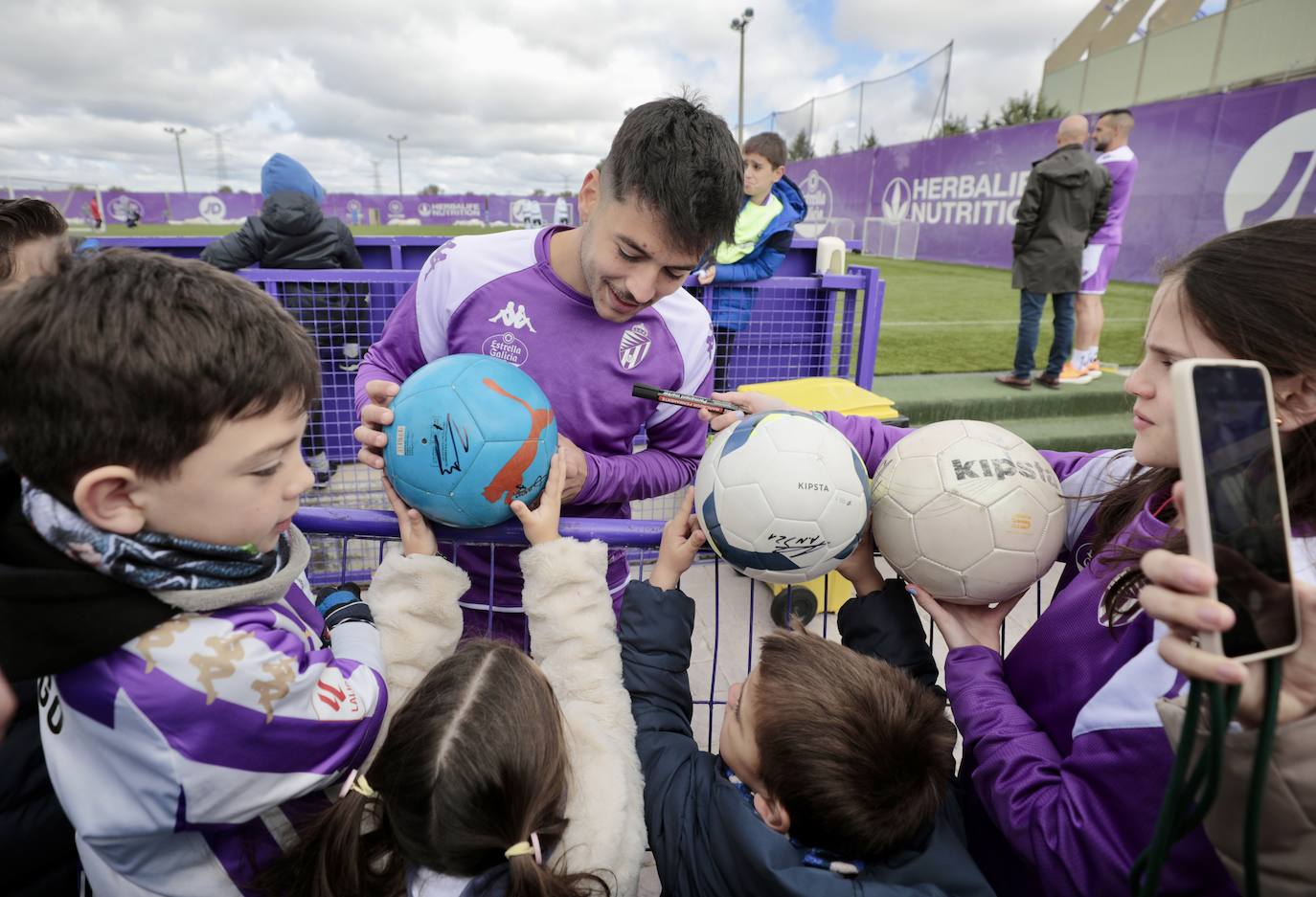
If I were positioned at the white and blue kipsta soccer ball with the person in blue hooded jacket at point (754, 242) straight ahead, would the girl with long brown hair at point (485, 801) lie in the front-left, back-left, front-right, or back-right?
back-left

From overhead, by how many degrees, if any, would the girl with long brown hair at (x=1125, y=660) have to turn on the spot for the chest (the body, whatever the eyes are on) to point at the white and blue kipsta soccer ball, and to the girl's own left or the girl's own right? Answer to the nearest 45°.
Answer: approximately 45° to the girl's own right

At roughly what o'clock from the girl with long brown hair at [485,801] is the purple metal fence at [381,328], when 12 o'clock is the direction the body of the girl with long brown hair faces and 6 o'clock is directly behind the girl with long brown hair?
The purple metal fence is roughly at 12 o'clock from the girl with long brown hair.

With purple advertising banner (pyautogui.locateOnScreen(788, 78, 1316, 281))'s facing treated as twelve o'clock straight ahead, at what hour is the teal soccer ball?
The teal soccer ball is roughly at 11 o'clock from the purple advertising banner.

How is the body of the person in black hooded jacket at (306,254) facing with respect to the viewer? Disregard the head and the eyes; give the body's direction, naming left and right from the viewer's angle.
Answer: facing away from the viewer

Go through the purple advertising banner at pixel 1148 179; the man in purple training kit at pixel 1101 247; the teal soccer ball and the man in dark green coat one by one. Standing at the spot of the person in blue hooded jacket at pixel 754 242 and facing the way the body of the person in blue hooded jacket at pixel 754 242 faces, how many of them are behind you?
3

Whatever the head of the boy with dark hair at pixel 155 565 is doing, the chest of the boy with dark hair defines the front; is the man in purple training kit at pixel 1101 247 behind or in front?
in front

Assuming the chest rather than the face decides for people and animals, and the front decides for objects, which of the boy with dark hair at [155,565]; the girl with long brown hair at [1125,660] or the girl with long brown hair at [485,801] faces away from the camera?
the girl with long brown hair at [485,801]

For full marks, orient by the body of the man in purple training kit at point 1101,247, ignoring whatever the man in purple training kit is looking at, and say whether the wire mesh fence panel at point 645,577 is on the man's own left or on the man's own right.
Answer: on the man's own left

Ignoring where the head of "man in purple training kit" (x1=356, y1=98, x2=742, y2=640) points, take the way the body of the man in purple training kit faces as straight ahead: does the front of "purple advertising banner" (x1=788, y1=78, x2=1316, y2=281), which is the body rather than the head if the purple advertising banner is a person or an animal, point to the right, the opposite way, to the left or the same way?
to the right
